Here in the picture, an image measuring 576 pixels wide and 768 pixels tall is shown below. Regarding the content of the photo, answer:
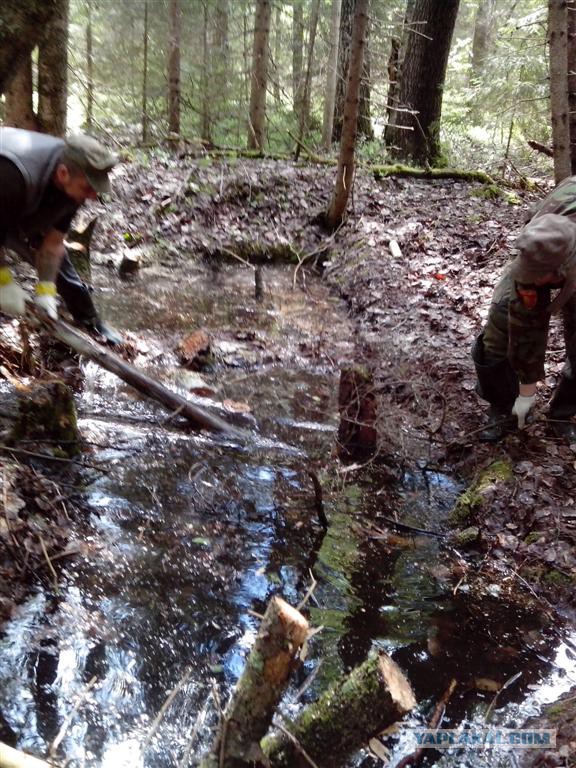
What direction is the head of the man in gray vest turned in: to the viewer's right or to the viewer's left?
to the viewer's right

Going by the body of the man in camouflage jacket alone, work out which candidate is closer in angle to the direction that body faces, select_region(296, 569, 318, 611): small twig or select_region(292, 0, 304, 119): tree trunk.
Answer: the small twig

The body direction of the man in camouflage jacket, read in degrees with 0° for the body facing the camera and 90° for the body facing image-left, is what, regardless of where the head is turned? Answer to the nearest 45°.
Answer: approximately 45°

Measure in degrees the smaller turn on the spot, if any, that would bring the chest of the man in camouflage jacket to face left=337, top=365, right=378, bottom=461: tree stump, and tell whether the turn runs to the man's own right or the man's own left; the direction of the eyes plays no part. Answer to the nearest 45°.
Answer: approximately 45° to the man's own right

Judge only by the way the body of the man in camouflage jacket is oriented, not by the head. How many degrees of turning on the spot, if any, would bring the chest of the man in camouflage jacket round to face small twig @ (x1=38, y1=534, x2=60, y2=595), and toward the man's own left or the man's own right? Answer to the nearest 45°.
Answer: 0° — they already face it

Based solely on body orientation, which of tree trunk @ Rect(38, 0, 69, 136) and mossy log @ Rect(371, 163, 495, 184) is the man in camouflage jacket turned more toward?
the tree trunk

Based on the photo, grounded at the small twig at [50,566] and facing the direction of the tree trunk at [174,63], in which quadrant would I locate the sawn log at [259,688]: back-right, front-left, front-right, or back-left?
back-right

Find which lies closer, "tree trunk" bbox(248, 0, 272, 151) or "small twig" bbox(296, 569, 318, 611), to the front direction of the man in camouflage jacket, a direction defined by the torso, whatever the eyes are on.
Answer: the small twig

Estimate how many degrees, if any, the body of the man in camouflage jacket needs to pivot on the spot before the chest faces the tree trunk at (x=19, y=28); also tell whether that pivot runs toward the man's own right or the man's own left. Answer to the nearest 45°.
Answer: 0° — they already face it

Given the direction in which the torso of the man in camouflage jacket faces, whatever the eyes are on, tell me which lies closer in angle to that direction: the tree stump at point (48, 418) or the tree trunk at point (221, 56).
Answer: the tree stump

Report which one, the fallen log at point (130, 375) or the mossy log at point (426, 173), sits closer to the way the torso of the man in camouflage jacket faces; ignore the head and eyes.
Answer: the fallen log
